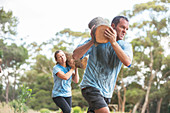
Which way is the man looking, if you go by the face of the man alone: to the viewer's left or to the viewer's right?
to the viewer's right

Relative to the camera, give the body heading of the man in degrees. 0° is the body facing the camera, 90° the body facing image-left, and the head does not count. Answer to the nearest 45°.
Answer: approximately 315°

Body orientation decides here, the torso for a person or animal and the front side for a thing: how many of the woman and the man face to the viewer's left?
0

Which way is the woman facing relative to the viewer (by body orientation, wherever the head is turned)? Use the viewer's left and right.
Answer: facing the viewer and to the right of the viewer

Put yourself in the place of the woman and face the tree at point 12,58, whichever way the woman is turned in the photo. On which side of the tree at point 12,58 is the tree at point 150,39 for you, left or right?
right

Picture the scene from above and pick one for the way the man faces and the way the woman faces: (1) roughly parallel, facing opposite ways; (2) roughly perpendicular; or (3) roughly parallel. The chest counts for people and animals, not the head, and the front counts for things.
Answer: roughly parallel

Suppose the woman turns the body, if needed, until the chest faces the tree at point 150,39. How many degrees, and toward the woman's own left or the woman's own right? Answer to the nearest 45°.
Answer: approximately 90° to the woman's own left

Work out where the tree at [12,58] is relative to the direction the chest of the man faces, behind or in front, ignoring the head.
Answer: behind

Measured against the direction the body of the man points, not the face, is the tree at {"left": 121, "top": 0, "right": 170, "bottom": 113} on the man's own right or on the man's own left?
on the man's own left

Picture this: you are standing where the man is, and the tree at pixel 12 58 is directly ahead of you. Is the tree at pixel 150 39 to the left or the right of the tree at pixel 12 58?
right

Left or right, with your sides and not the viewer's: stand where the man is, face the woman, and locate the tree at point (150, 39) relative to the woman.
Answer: right
